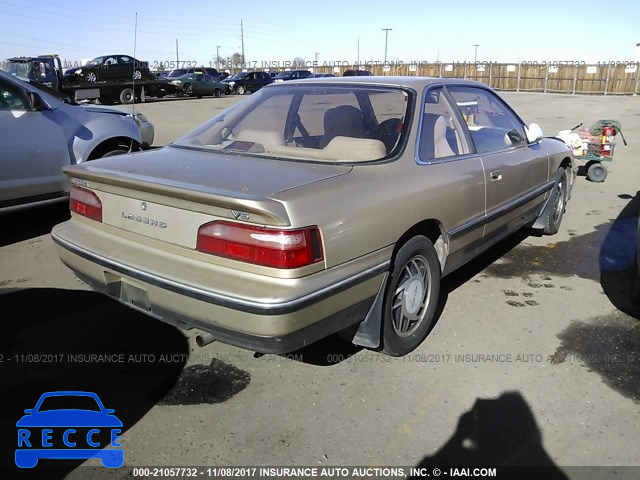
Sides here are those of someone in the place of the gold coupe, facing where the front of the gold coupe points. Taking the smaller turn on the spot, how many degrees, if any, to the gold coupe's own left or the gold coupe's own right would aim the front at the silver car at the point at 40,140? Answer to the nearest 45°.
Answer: approximately 90° to the gold coupe's own left

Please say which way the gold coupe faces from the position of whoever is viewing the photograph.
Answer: facing away from the viewer and to the right of the viewer
